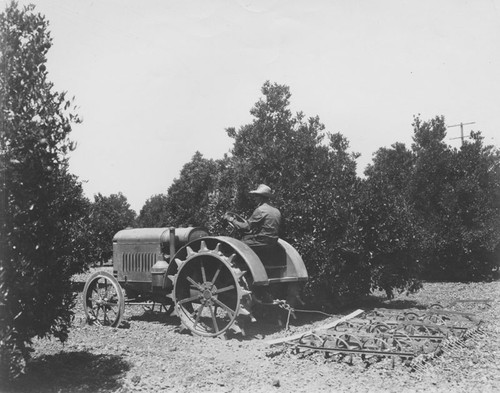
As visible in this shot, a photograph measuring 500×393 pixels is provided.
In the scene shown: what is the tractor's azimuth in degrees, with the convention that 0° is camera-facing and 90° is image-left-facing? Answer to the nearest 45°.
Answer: approximately 135°

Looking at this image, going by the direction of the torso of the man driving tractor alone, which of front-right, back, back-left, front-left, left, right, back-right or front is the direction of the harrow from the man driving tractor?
back

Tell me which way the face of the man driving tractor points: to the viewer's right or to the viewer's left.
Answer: to the viewer's left

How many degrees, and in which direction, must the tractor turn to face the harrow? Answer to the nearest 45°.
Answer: approximately 180°

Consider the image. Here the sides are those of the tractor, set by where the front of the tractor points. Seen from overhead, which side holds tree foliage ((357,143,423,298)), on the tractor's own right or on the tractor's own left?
on the tractor's own right

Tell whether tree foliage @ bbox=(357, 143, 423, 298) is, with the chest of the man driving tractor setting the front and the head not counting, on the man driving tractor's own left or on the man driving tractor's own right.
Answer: on the man driving tractor's own right

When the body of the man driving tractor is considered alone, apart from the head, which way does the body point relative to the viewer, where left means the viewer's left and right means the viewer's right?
facing away from the viewer and to the left of the viewer
